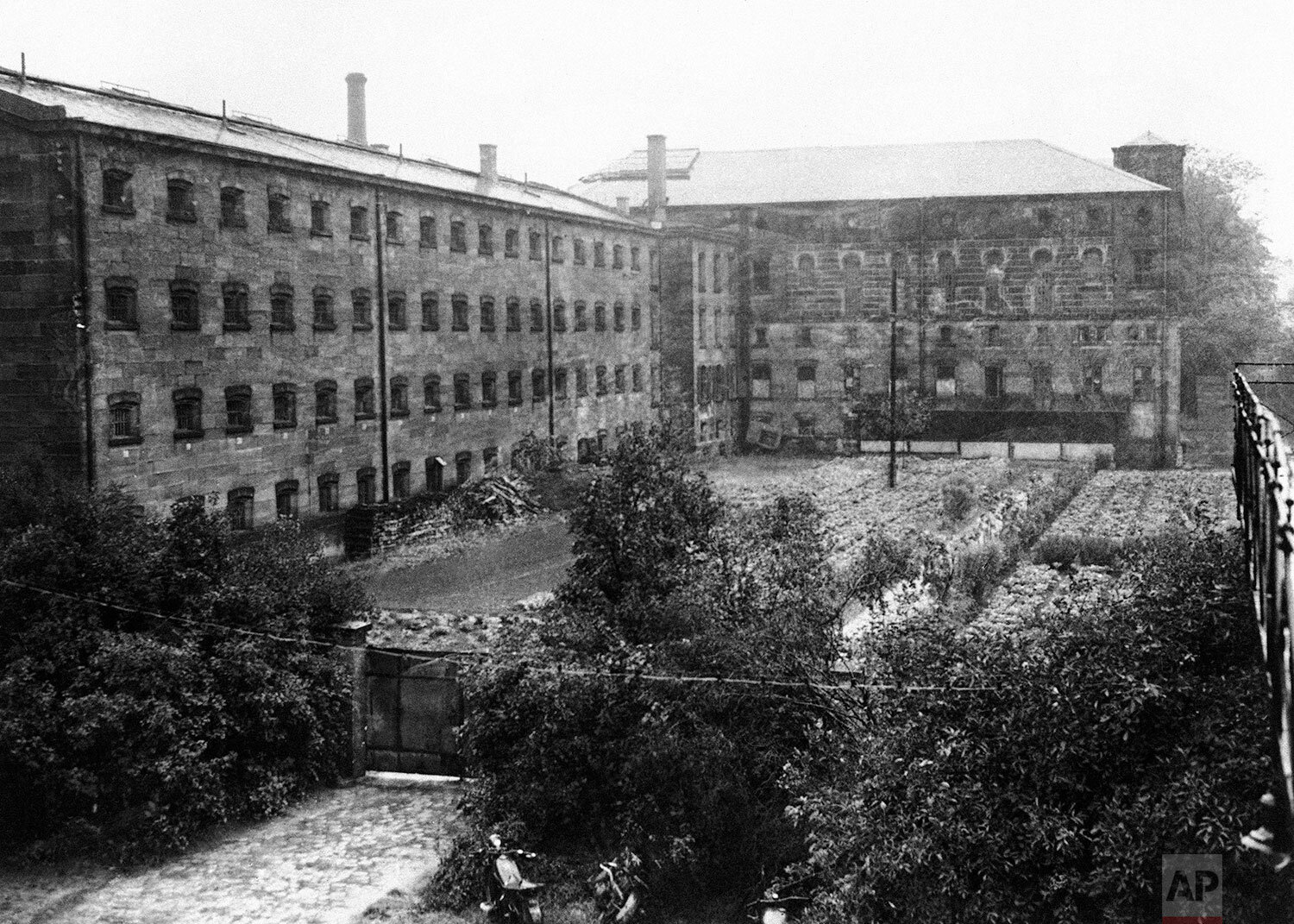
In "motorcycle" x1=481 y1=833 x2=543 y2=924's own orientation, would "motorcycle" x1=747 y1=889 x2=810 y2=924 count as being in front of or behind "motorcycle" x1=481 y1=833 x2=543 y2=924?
behind

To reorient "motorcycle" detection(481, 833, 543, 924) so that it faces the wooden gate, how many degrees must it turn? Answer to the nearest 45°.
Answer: approximately 45° to its right

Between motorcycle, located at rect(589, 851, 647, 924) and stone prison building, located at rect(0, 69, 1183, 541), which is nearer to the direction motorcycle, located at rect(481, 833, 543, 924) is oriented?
the stone prison building

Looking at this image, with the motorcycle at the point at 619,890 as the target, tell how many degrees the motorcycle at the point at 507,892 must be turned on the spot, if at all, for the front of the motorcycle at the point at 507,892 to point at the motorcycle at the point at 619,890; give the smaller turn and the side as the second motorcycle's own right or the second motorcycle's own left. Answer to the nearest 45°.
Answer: approximately 135° to the second motorcycle's own right

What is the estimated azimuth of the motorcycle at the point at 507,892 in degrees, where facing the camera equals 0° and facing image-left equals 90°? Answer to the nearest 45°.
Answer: approximately 135°

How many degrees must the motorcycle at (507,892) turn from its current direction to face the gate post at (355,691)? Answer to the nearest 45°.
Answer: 0° — it already faces it

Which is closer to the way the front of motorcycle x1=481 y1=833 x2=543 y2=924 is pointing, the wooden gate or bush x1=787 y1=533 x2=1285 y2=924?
the wooden gate
